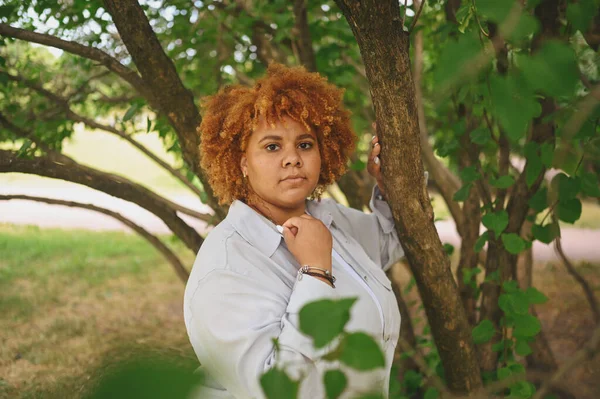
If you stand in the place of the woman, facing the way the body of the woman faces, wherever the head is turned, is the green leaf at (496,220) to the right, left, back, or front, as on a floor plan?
left

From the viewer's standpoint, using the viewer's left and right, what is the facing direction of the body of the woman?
facing the viewer and to the right of the viewer

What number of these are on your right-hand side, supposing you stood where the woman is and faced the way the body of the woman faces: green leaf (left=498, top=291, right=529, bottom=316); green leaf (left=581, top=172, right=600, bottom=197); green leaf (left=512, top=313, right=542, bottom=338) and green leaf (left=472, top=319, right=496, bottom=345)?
0

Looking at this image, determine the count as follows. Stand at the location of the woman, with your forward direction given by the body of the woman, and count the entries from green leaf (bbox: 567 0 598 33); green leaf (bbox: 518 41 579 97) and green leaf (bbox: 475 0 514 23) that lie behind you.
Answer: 0

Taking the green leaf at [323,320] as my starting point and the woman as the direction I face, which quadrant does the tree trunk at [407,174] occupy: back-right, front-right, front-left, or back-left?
front-right

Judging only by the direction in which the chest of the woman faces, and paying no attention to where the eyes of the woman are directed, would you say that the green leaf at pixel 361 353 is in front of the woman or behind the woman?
in front

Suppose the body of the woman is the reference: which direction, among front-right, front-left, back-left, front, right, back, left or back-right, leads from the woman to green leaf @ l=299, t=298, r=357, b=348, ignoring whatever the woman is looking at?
front-right

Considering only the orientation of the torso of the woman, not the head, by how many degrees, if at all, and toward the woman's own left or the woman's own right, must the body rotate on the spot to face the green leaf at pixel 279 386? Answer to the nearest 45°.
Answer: approximately 45° to the woman's own right

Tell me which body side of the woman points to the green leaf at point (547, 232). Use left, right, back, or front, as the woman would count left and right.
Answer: left

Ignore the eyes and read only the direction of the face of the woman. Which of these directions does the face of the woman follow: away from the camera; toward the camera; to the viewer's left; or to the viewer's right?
toward the camera

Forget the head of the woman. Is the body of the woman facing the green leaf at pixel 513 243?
no

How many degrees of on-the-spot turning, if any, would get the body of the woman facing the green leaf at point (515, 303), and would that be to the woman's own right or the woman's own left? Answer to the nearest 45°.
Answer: approximately 90° to the woman's own left

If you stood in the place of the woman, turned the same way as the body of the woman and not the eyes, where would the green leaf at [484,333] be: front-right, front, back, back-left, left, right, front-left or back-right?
left
